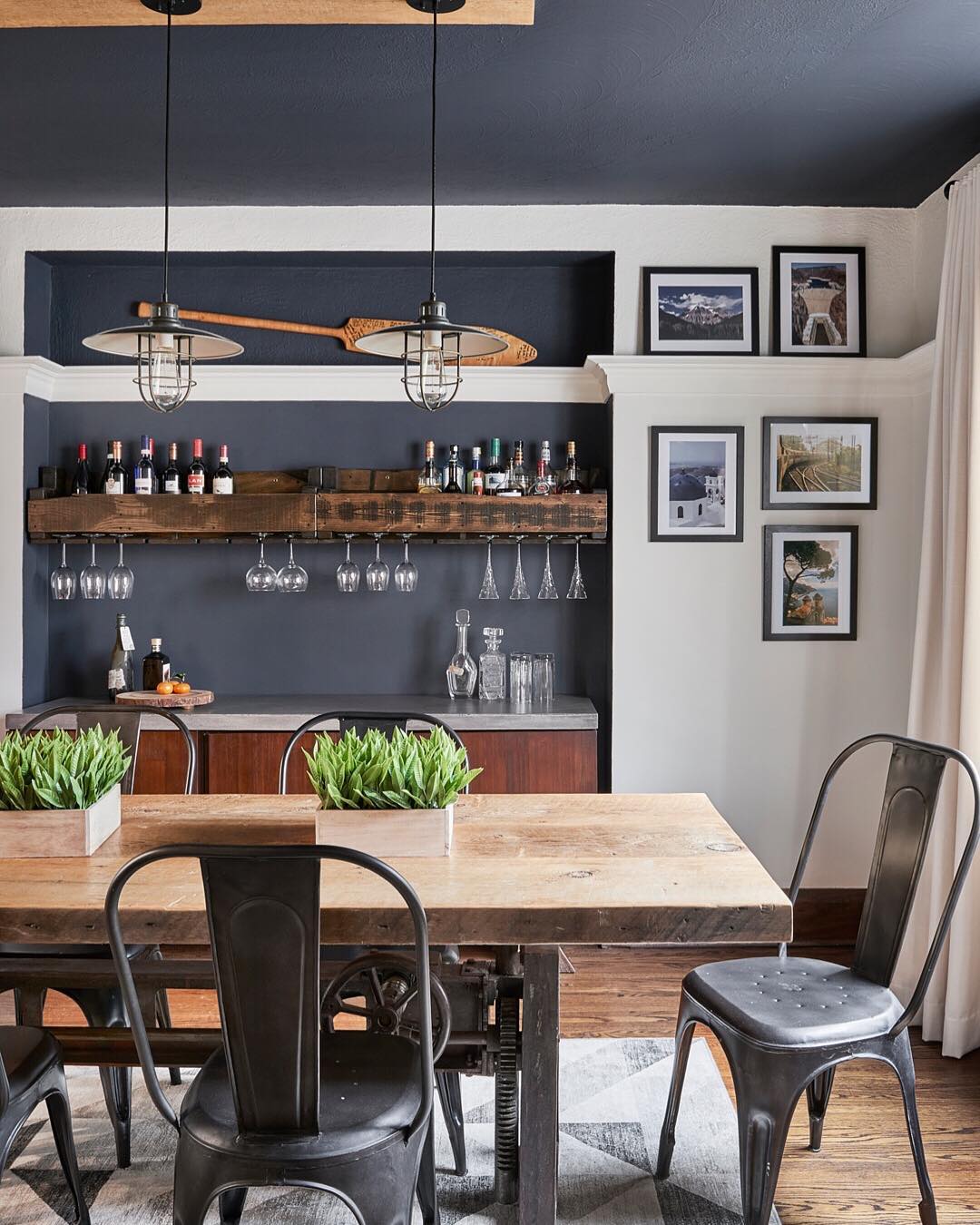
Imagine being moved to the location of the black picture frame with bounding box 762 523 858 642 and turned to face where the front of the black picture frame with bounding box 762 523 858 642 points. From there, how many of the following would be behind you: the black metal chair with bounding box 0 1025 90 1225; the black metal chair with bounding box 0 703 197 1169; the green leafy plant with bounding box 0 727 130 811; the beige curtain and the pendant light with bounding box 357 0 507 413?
0

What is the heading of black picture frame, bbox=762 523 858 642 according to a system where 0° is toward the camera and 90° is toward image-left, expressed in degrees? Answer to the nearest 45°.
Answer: approximately 0°

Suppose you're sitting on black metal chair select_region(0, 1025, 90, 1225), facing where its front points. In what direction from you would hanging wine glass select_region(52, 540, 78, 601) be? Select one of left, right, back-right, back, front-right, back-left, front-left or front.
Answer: front-left

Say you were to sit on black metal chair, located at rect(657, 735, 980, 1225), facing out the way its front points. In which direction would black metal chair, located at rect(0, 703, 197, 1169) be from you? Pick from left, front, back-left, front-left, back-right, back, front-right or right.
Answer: front-right

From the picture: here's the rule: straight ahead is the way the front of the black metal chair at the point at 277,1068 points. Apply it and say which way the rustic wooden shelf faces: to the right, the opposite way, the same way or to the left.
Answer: the opposite way

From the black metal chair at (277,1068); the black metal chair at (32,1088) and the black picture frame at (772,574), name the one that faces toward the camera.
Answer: the black picture frame

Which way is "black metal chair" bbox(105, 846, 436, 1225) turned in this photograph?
away from the camera

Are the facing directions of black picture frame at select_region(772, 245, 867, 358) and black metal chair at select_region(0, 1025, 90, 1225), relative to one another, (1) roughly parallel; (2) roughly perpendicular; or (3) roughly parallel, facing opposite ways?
roughly parallel, facing opposite ways

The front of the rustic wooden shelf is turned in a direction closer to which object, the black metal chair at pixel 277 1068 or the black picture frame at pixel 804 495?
the black metal chair

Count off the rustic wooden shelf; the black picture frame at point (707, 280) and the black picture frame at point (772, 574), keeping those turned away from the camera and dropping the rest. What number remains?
0

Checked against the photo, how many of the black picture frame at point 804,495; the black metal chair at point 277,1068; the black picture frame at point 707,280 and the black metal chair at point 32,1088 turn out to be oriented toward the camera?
2

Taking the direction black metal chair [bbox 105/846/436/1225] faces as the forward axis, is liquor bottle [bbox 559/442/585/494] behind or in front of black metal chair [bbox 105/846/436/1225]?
in front

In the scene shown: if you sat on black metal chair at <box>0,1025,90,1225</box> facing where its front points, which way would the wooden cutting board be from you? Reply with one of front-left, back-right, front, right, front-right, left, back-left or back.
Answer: front-left

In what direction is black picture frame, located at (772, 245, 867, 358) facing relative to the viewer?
toward the camera

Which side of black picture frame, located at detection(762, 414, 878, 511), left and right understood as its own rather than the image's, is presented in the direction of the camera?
front

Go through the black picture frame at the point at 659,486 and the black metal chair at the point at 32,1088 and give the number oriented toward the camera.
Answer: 1
